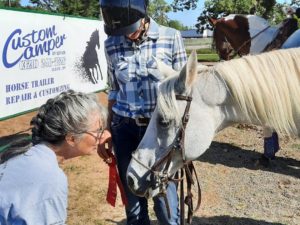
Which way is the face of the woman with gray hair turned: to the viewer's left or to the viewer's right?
to the viewer's right

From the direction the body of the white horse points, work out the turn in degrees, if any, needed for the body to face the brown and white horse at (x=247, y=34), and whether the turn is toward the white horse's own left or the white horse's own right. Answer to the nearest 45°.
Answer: approximately 90° to the white horse's own right

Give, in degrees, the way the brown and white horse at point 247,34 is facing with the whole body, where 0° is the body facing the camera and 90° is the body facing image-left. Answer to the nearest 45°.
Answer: approximately 90°

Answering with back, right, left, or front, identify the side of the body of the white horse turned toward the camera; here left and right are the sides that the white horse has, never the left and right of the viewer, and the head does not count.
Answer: left

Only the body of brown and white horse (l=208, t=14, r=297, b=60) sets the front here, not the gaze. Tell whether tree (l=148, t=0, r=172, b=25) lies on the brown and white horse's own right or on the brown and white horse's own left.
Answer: on the brown and white horse's own right

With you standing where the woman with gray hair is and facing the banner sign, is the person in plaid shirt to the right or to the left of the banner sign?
right

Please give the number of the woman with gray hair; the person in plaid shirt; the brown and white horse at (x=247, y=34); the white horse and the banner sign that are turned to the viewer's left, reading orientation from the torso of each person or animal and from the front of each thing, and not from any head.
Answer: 2

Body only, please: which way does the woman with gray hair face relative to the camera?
to the viewer's right

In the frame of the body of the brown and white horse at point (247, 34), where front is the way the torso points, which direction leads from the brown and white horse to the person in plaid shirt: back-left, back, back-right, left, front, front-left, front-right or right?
left

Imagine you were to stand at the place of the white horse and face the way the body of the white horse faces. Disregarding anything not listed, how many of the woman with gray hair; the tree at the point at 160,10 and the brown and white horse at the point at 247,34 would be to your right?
2
